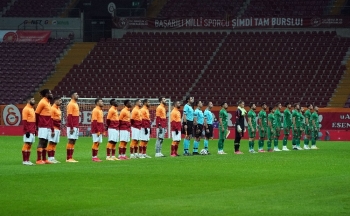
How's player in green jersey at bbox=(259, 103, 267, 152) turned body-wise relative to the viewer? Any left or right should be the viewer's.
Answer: facing the viewer and to the right of the viewer

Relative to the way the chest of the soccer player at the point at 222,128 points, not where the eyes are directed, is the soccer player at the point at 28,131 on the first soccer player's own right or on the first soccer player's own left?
on the first soccer player's own right

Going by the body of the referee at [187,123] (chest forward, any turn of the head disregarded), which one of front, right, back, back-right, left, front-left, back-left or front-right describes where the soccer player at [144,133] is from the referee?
right

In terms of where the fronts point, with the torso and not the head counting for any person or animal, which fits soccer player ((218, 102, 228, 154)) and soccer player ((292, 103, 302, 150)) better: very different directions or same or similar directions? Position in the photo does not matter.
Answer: same or similar directions

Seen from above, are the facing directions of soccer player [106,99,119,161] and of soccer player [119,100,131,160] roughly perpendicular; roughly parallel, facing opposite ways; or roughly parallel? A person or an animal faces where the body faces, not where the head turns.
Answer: roughly parallel

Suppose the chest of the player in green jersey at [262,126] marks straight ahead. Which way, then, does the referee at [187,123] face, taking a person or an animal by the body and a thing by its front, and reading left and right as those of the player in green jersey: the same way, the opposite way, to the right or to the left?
the same way

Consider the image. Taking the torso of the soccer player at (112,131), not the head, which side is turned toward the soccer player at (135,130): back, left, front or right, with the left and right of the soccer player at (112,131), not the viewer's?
left

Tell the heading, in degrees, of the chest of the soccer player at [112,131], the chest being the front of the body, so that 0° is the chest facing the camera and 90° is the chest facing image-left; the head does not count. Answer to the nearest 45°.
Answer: approximately 315°

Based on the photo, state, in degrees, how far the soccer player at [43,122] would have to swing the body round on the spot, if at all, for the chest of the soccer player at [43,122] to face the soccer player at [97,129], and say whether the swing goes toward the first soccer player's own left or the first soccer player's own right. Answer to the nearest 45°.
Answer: approximately 45° to the first soccer player's own left

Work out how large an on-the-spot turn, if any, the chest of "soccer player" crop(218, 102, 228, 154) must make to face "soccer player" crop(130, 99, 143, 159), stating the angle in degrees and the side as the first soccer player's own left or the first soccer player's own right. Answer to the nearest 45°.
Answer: approximately 90° to the first soccer player's own right

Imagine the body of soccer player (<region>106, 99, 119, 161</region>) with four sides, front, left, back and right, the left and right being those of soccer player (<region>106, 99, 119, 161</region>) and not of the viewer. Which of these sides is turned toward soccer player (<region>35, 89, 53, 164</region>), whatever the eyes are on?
right

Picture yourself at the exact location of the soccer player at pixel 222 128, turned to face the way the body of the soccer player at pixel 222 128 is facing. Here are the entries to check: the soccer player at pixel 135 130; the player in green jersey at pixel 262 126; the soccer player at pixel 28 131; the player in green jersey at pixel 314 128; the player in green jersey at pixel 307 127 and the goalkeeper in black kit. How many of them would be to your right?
2

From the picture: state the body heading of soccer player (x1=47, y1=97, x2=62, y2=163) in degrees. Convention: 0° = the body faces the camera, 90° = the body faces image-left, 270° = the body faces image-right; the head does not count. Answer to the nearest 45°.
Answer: approximately 315°

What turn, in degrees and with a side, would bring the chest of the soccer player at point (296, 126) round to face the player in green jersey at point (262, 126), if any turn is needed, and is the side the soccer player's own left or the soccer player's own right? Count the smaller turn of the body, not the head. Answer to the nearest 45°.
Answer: approximately 90° to the soccer player's own right

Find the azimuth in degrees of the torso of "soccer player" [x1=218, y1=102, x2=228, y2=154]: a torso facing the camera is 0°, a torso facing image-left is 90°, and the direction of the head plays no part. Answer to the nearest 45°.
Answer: approximately 315°

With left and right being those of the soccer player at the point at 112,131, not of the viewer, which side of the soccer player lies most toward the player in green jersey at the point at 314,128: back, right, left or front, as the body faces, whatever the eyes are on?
left

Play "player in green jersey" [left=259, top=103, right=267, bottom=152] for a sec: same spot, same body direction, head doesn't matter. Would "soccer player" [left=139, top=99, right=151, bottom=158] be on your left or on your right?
on your right

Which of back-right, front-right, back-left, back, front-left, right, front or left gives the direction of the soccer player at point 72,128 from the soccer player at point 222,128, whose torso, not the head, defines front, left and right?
right
